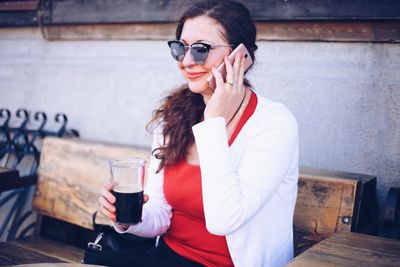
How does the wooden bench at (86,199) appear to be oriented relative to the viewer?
toward the camera

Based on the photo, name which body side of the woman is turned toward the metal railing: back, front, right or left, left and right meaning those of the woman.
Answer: right

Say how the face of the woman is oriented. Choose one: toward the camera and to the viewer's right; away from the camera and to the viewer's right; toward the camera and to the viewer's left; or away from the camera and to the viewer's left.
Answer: toward the camera and to the viewer's left

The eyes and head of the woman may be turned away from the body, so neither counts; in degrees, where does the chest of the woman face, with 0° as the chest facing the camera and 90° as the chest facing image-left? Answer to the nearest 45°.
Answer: approximately 45°
